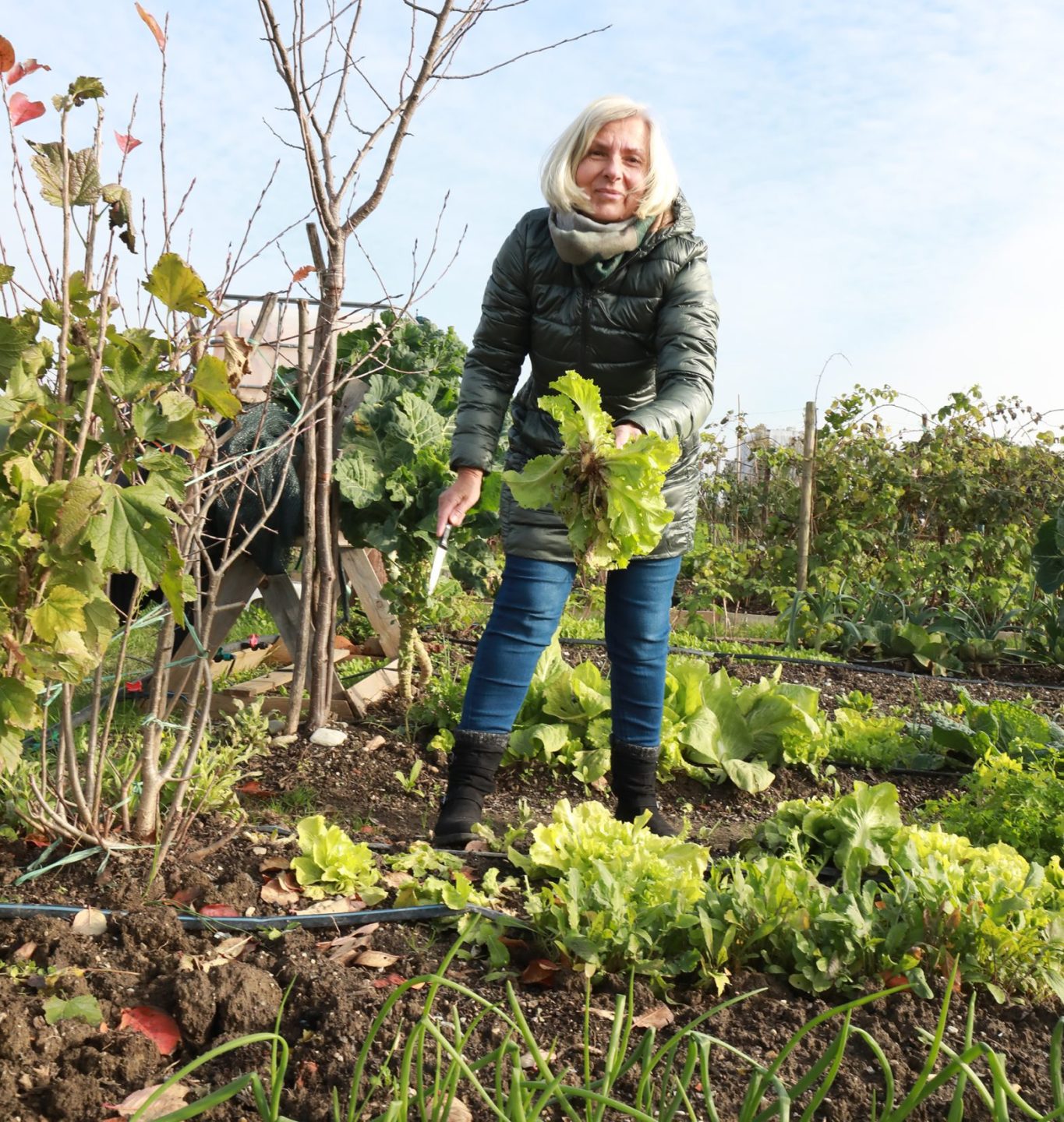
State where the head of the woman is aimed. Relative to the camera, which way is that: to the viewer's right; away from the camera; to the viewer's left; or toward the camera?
toward the camera

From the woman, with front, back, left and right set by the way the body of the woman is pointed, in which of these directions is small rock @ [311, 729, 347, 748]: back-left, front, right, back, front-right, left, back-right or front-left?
back-right

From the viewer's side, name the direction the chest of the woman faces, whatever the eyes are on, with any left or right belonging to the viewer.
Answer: facing the viewer

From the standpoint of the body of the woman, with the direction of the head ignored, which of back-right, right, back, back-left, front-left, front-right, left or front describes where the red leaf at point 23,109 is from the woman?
front-right

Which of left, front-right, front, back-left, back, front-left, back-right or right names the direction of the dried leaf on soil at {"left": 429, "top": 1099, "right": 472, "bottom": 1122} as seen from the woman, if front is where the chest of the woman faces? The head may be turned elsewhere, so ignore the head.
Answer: front

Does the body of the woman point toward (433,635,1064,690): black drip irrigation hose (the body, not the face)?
no
